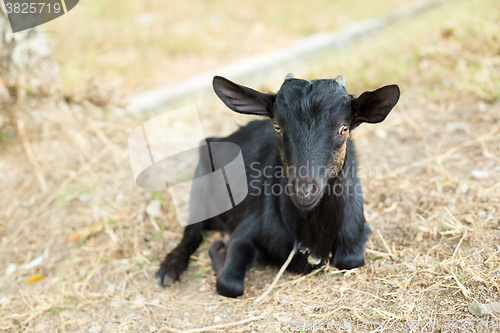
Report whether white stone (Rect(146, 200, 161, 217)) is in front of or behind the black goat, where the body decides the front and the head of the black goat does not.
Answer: behind

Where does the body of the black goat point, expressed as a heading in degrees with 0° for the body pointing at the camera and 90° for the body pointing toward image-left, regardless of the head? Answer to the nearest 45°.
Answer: approximately 315°

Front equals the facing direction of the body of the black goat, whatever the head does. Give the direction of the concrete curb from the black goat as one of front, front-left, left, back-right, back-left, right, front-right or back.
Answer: back-left
